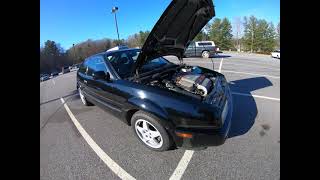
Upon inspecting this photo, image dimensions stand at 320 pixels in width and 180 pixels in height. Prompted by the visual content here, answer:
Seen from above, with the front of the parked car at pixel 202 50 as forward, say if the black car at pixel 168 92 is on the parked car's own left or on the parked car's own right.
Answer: on the parked car's own left

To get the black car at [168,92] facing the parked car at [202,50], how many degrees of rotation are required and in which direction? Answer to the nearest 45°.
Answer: approximately 135° to its left

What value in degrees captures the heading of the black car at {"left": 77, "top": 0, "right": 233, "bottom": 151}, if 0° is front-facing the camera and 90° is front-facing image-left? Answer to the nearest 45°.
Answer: approximately 315°

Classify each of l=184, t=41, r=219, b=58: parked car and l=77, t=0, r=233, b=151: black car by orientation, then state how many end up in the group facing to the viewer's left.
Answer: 1

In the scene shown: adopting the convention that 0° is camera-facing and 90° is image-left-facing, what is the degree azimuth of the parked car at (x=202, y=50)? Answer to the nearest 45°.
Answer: approximately 90°
